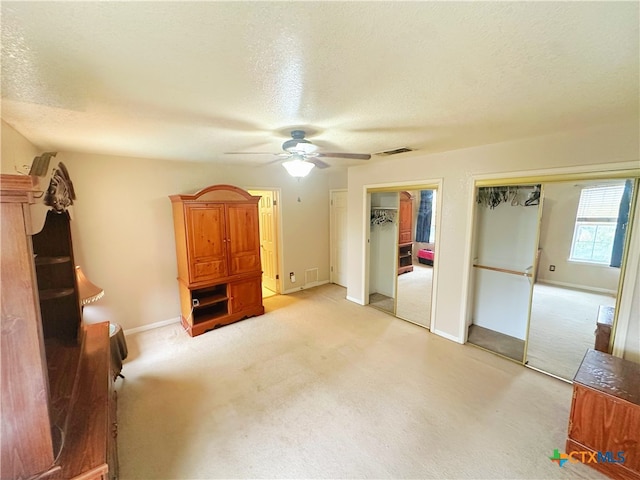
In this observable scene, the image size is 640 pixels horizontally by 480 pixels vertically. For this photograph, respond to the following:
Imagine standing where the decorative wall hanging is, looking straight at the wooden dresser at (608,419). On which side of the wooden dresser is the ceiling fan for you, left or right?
left

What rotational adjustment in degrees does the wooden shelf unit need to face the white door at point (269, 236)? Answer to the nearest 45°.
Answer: approximately 45° to its left

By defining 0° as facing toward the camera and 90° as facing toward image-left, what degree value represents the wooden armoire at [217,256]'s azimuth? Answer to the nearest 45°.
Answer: approximately 315°

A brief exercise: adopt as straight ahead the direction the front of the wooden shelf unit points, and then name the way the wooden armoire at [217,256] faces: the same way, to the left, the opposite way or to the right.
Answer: to the right

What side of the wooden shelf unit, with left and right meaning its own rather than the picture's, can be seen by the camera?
right

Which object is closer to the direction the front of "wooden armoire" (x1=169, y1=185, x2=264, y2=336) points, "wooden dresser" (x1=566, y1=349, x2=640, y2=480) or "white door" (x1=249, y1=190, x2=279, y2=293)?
the wooden dresser

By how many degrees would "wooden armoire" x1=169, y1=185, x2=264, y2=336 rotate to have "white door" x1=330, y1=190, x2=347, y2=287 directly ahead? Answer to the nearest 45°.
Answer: approximately 45° to its left

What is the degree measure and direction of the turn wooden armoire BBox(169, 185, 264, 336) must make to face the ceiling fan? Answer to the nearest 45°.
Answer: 0° — it already faces it

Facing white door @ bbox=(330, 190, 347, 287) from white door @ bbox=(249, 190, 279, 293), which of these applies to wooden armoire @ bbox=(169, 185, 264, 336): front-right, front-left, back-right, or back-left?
back-right

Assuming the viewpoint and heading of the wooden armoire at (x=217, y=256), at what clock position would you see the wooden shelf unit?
The wooden shelf unit is roughly at 2 o'clock from the wooden armoire.
